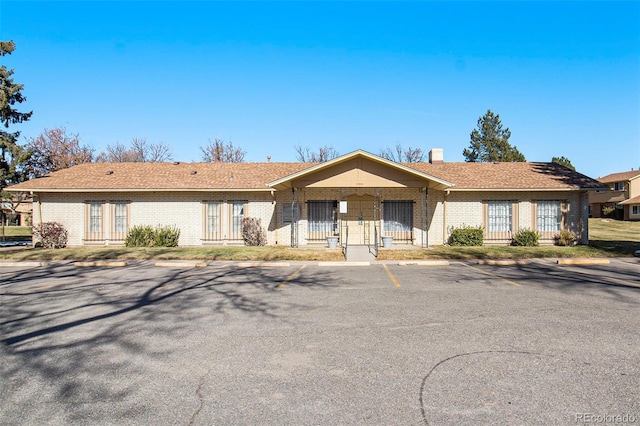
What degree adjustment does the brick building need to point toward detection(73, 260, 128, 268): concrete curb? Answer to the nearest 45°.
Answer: approximately 45° to its right

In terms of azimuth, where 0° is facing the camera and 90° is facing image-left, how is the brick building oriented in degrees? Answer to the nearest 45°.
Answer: approximately 0°

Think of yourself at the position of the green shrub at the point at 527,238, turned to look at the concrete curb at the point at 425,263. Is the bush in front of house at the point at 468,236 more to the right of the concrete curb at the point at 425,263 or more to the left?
right

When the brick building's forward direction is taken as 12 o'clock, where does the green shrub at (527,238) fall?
The green shrub is roughly at 9 o'clock from the brick building.

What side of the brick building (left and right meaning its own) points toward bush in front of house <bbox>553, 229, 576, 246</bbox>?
left

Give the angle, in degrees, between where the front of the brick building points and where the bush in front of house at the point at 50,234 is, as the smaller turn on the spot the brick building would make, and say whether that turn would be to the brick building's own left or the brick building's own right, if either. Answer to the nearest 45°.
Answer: approximately 90° to the brick building's own right

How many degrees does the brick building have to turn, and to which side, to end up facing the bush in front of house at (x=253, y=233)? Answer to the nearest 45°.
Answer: approximately 90° to its right

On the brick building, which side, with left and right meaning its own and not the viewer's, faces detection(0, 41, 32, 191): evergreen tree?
right
